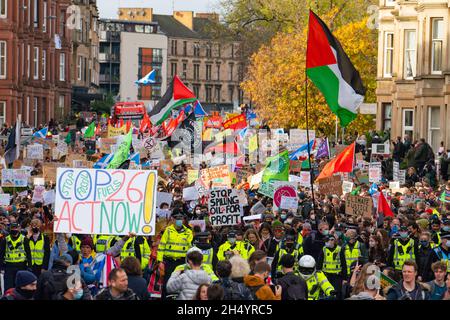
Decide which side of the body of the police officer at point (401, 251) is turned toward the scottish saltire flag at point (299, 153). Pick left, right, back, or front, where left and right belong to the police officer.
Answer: back

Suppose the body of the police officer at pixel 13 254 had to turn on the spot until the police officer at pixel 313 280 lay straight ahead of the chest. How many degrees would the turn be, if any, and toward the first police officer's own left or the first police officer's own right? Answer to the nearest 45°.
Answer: approximately 45° to the first police officer's own left

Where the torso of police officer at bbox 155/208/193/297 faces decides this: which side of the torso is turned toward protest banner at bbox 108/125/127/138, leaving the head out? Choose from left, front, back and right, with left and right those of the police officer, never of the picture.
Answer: back

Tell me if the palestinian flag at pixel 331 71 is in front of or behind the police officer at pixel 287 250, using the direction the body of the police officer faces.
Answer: behind
